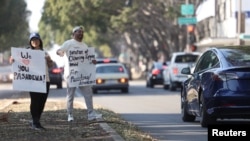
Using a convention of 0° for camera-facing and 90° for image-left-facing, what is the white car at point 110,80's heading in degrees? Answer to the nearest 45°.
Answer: approximately 0°

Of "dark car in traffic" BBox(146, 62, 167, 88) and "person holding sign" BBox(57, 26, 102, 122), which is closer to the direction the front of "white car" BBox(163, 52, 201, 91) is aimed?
the dark car in traffic

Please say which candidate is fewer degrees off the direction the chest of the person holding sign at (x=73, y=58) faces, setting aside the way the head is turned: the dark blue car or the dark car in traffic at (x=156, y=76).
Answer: the dark blue car

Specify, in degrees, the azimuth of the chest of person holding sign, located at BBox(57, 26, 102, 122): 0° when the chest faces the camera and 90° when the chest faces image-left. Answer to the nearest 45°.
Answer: approximately 315°

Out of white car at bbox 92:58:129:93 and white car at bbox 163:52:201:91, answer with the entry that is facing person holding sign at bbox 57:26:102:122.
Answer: white car at bbox 92:58:129:93

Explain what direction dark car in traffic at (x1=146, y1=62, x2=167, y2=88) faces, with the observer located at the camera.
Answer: facing away from the viewer

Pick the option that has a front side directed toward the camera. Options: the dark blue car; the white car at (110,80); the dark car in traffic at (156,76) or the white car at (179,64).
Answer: the white car at (110,80)
